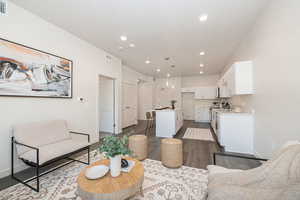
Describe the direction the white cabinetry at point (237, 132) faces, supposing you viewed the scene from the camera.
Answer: facing to the left of the viewer

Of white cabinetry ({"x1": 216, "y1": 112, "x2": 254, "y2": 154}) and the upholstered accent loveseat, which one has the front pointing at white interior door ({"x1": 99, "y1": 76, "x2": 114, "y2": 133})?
the white cabinetry

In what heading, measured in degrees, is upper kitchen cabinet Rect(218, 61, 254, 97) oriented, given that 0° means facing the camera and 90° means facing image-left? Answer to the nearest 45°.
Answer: approximately 90°

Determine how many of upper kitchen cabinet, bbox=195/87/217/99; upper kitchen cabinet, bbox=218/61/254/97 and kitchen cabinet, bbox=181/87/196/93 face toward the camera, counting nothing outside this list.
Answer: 2

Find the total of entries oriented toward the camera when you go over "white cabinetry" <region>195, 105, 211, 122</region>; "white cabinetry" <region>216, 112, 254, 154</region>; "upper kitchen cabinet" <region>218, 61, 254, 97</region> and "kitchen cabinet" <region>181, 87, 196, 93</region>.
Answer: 2

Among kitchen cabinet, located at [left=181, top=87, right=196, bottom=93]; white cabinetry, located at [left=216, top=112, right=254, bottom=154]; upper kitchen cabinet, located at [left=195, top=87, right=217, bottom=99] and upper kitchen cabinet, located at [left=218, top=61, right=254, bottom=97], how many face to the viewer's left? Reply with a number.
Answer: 2

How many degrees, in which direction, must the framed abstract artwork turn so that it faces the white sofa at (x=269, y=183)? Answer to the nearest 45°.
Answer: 0° — it already faces it

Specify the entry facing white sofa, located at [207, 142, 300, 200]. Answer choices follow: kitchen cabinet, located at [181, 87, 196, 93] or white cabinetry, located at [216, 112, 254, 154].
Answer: the kitchen cabinet

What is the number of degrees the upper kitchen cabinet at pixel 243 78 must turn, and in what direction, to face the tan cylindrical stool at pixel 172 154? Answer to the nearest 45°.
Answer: approximately 45° to its left

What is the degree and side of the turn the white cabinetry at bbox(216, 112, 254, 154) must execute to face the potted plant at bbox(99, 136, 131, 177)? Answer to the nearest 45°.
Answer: approximately 45° to its left

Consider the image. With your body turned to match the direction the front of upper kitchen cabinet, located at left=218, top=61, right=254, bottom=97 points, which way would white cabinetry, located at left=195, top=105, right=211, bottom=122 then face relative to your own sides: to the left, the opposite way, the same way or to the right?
to the left
